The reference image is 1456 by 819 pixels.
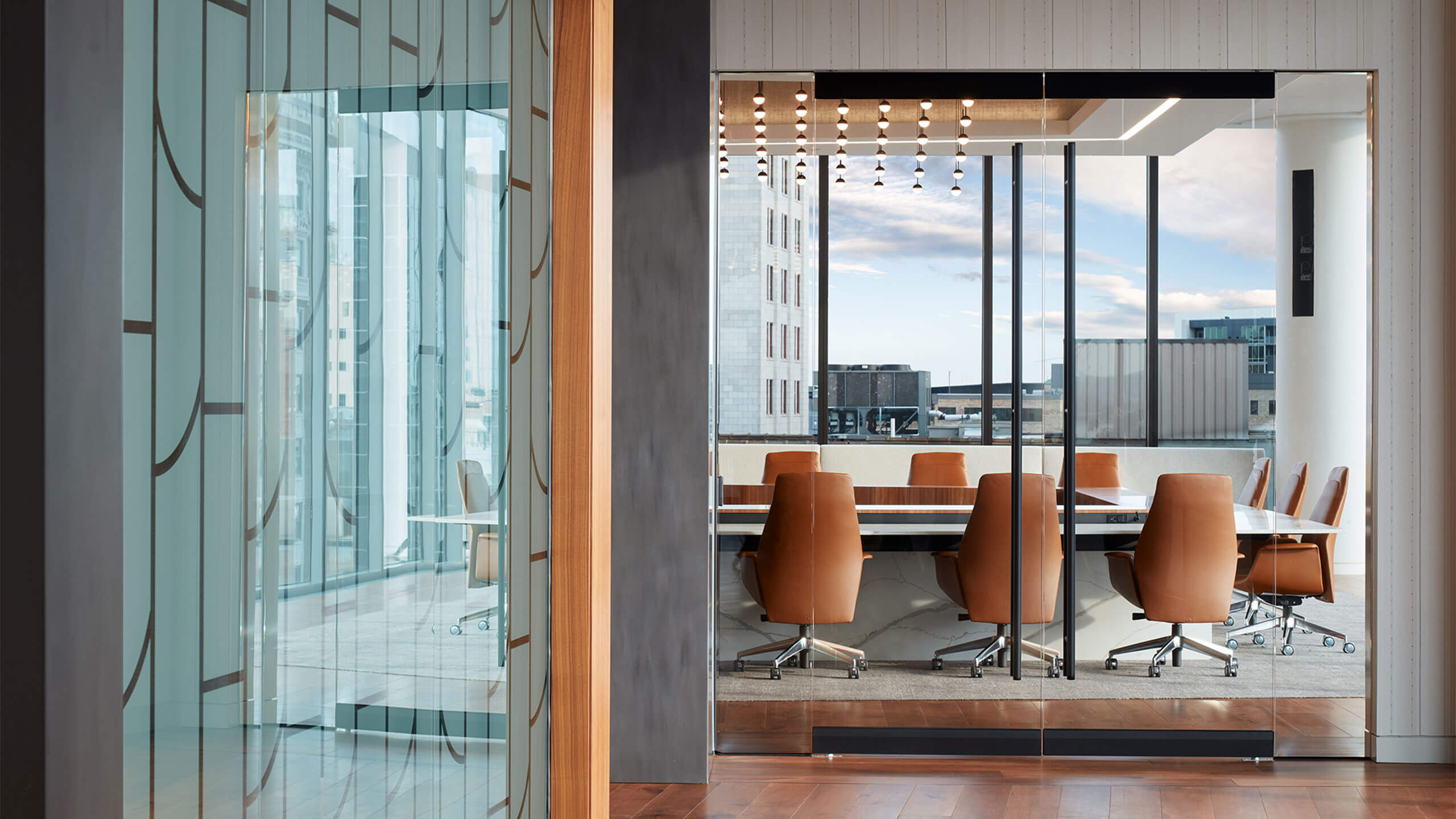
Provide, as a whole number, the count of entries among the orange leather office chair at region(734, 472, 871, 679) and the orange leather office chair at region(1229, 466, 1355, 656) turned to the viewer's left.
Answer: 1

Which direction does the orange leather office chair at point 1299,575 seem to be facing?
to the viewer's left

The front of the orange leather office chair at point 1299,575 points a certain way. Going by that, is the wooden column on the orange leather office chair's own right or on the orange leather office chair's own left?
on the orange leather office chair's own left

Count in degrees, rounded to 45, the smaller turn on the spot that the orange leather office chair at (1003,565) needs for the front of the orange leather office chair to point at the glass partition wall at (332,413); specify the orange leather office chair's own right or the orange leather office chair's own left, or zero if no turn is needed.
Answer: approximately 135° to the orange leather office chair's own left

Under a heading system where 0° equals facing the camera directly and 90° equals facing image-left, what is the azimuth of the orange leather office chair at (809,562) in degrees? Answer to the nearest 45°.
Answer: approximately 180°

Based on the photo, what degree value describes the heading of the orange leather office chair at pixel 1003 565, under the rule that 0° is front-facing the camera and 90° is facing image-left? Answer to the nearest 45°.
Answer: approximately 135°

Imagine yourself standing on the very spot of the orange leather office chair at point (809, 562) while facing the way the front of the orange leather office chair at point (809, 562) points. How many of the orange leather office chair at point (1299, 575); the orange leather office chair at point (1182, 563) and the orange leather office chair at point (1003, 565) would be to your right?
3
